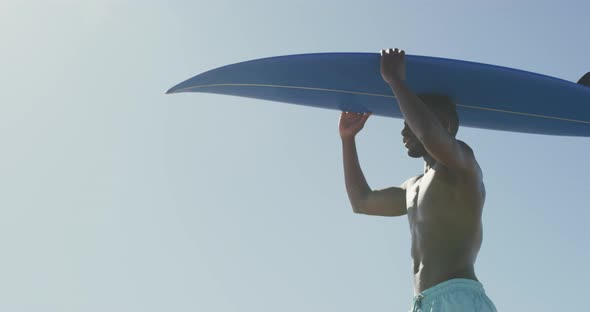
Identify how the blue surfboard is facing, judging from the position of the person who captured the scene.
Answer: facing to the left of the viewer

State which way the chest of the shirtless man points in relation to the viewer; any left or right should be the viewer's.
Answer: facing to the left of the viewer

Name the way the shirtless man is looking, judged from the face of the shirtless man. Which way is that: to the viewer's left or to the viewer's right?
to the viewer's left
